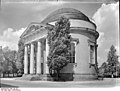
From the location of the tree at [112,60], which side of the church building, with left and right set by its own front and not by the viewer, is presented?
back

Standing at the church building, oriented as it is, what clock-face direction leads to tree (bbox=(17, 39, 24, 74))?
The tree is roughly at 1 o'clock from the church building.

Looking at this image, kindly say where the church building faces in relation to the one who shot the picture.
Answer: facing the viewer and to the left of the viewer
